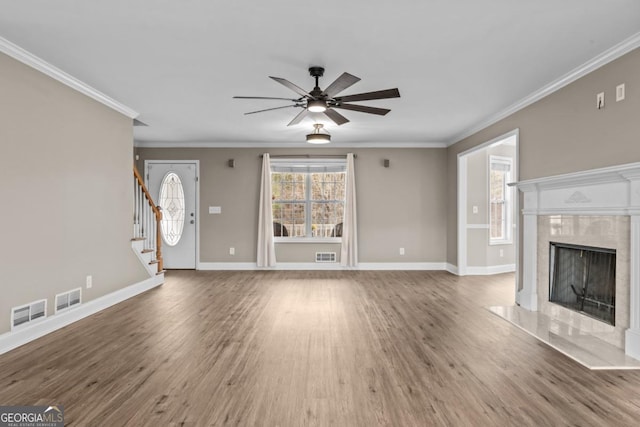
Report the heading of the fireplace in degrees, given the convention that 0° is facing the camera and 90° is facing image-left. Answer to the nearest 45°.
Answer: approximately 45°

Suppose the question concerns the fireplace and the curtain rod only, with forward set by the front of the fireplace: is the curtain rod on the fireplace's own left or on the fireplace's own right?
on the fireplace's own right

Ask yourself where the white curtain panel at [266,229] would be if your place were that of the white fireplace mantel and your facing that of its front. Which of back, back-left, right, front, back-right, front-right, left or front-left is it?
front-right

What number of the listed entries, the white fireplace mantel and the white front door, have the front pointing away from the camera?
0

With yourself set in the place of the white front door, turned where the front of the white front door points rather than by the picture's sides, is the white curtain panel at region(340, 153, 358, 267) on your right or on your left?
on your left

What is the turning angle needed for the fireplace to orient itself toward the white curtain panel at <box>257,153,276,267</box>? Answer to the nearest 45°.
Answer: approximately 45° to its right

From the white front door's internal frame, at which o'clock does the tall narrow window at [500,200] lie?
The tall narrow window is roughly at 10 o'clock from the white front door.

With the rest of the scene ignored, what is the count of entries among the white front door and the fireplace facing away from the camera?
0

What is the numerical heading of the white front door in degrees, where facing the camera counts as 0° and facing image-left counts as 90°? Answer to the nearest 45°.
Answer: approximately 0°

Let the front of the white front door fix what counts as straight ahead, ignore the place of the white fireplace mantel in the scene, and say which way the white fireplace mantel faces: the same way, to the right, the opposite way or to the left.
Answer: to the right

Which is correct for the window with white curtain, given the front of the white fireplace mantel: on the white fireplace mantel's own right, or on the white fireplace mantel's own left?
on the white fireplace mantel's own right
